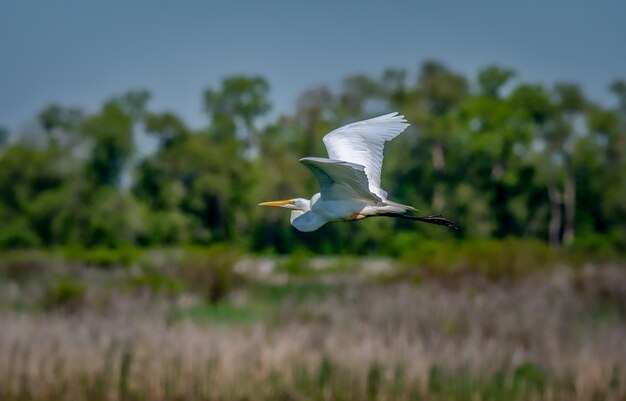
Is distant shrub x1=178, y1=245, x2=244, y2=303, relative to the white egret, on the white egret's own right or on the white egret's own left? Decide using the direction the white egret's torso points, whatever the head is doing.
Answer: on the white egret's own right

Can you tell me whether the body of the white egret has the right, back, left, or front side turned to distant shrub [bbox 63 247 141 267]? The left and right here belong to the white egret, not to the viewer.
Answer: right

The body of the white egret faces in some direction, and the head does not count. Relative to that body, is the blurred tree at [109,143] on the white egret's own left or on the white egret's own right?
on the white egret's own right

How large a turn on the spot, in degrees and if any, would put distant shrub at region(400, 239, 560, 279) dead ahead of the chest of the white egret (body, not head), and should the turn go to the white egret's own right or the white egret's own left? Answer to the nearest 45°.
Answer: approximately 90° to the white egret's own right

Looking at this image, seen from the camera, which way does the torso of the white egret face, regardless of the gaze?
to the viewer's left

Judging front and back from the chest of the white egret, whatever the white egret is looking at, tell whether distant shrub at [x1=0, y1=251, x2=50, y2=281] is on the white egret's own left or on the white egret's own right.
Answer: on the white egret's own right

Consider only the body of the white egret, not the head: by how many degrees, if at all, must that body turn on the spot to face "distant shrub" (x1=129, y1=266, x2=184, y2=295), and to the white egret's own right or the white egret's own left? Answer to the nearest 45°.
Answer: approximately 90° to the white egret's own right
